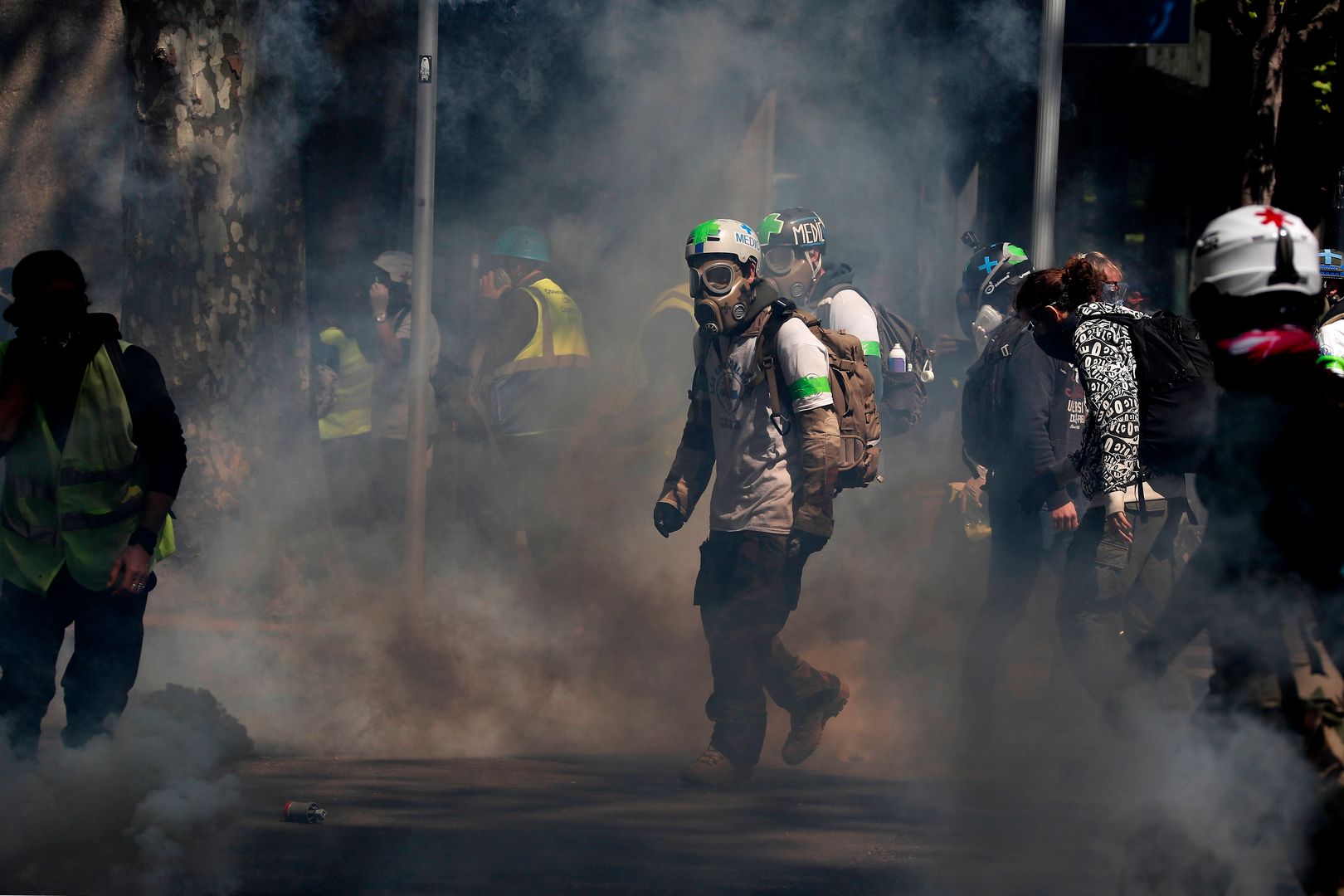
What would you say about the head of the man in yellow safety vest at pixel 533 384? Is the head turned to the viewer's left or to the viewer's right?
to the viewer's left

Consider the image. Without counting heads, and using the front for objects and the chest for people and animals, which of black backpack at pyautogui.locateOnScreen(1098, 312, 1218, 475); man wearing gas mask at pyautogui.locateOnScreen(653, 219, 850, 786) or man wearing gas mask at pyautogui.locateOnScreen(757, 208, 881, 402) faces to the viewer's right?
the black backpack

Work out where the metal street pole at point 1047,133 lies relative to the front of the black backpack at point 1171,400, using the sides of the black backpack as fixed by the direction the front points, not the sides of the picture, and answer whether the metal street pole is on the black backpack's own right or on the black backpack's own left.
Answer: on the black backpack's own left

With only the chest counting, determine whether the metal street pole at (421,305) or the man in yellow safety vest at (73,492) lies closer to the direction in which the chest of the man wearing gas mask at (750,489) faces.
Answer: the man in yellow safety vest

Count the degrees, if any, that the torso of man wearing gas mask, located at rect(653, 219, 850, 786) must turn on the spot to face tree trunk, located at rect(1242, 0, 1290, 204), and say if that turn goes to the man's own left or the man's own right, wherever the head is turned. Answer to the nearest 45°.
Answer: approximately 180°

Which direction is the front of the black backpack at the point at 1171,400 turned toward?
to the viewer's right

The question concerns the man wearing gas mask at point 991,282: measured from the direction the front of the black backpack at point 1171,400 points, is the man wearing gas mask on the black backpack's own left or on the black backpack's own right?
on the black backpack's own left

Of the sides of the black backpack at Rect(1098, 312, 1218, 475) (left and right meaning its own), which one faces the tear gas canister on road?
back

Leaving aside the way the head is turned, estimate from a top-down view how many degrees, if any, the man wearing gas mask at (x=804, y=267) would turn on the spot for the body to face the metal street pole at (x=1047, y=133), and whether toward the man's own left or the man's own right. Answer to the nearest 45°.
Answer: approximately 135° to the man's own left
